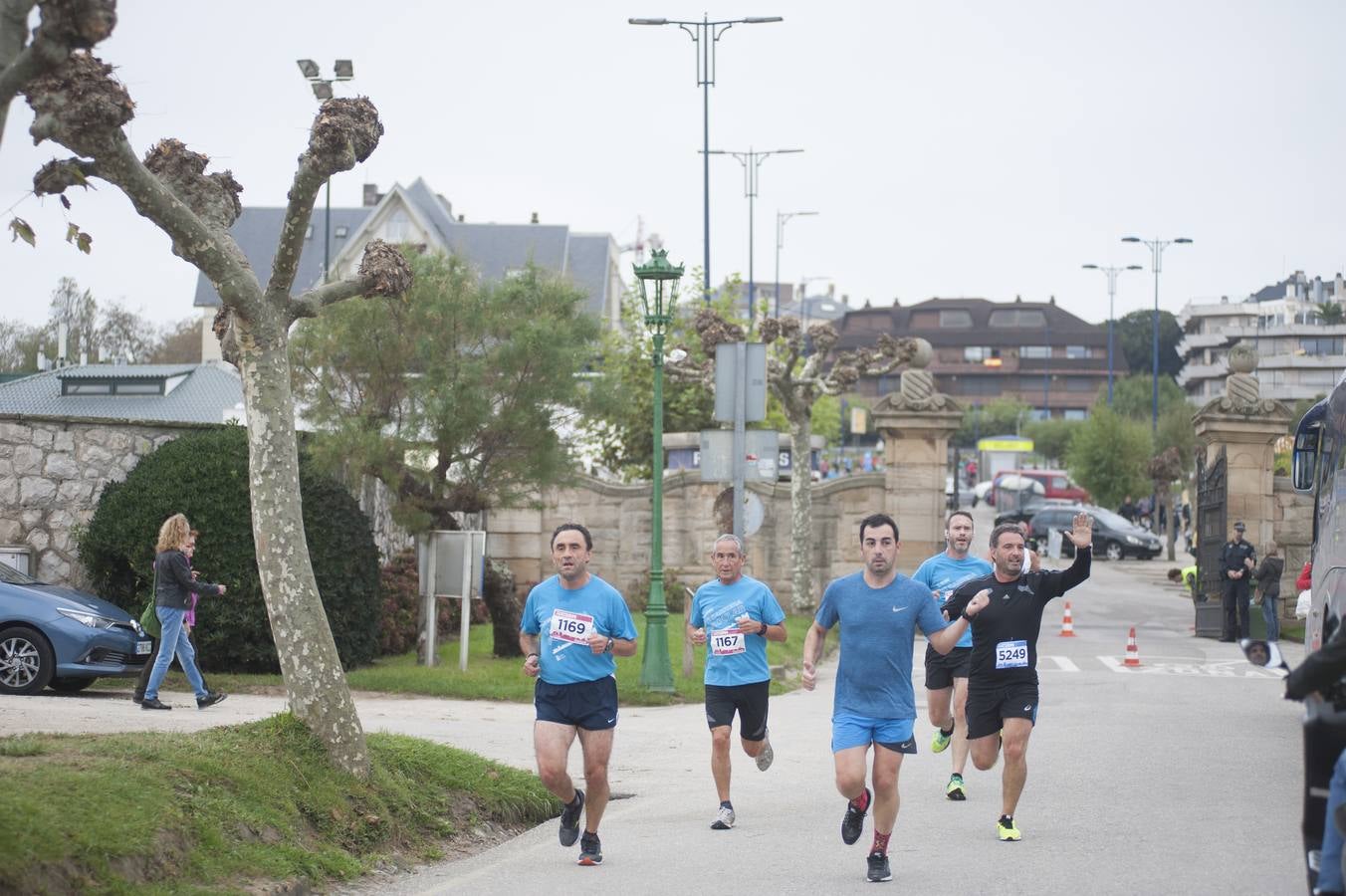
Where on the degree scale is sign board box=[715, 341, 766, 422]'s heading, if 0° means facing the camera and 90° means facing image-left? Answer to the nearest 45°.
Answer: approximately 180°

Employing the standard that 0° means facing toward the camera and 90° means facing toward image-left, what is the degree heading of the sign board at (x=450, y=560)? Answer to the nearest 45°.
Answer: approximately 180°

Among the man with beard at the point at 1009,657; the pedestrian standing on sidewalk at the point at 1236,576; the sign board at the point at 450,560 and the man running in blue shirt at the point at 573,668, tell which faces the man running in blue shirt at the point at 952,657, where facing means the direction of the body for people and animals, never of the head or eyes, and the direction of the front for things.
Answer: the pedestrian standing on sidewalk

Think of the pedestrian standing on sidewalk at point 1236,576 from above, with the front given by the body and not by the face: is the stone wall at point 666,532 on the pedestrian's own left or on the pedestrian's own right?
on the pedestrian's own right

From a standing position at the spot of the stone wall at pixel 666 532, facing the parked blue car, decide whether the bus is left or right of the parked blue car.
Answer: left

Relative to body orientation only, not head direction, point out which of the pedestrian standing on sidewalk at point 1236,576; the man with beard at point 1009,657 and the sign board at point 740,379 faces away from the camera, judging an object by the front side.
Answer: the sign board

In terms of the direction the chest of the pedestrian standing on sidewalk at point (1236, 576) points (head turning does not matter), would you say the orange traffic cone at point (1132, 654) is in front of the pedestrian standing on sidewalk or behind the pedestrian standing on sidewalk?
in front

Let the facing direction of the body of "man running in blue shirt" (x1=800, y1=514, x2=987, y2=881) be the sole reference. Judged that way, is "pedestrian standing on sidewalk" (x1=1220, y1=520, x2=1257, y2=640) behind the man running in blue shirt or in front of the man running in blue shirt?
behind

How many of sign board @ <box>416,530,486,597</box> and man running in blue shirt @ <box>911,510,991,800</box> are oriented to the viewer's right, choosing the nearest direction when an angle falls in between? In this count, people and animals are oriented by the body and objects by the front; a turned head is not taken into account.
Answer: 0

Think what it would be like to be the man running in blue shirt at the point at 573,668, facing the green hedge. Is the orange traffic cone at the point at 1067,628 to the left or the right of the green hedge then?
right

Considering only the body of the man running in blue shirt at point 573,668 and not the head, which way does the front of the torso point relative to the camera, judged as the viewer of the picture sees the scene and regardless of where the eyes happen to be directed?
toward the camera

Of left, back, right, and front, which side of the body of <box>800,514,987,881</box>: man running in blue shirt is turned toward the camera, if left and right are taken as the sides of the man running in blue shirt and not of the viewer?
front
